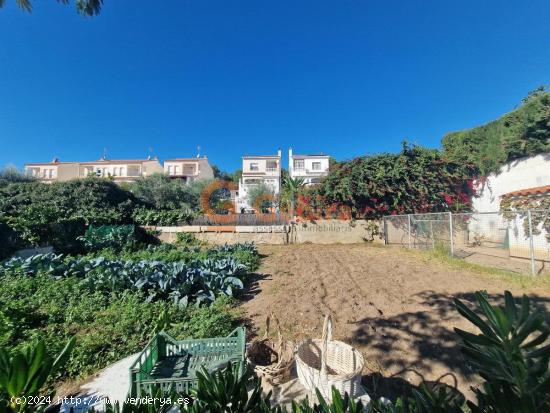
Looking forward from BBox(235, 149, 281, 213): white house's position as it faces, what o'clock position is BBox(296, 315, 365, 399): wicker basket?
The wicker basket is roughly at 12 o'clock from the white house.

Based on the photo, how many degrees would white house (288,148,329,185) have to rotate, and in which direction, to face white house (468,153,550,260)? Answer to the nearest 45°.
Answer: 0° — it already faces it

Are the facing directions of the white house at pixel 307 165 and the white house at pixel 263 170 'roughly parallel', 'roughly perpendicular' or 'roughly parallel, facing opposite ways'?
roughly parallel

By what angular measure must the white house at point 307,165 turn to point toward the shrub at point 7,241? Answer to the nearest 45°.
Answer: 0° — it already faces it

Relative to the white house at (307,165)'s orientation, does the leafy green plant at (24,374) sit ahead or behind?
ahead

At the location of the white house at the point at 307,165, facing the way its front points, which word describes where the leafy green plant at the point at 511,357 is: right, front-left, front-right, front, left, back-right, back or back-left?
front

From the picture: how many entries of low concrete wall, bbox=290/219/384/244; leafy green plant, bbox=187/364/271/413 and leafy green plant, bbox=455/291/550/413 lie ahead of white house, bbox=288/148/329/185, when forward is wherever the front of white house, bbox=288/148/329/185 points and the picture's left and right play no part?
3

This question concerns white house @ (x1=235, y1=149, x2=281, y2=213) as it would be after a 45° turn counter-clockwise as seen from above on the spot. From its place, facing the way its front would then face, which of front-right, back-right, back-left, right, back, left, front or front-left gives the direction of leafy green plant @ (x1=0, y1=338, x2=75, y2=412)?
front-right

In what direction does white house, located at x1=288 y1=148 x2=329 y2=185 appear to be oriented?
toward the camera

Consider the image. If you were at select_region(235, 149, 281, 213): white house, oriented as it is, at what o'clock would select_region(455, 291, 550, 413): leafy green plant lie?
The leafy green plant is roughly at 12 o'clock from the white house.

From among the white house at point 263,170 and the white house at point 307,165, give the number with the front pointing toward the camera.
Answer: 2

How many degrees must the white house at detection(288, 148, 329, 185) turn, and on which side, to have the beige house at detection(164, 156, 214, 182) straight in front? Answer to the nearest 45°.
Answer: approximately 90° to its right

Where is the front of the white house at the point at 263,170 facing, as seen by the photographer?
facing the viewer

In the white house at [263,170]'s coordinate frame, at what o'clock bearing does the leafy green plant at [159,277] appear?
The leafy green plant is roughly at 12 o'clock from the white house.

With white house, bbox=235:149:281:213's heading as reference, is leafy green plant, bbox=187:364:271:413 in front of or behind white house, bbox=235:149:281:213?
in front

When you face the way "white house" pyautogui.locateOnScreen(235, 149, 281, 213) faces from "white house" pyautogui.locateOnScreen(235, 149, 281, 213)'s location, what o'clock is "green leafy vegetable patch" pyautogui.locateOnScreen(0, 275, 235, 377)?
The green leafy vegetable patch is roughly at 12 o'clock from the white house.

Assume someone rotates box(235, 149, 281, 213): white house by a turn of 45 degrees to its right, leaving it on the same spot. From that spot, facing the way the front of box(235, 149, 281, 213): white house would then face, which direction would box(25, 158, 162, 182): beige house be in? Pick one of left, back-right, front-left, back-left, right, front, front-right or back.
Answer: front-right
